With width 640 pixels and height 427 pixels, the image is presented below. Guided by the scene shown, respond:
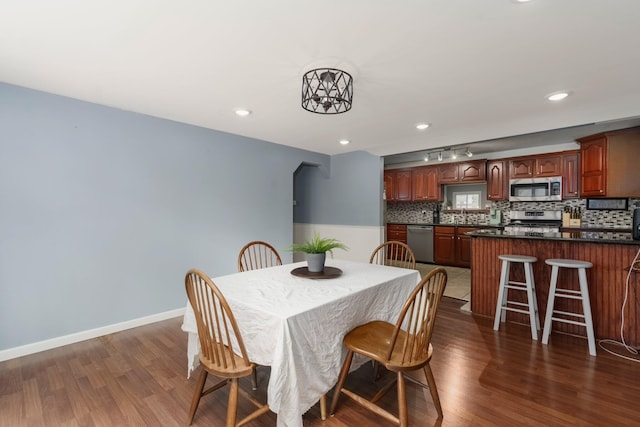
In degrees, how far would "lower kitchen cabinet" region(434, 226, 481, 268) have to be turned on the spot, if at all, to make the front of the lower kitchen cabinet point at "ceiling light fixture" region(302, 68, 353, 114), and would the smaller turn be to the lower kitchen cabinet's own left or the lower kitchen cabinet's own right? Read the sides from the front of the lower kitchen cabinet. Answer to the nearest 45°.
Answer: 0° — it already faces it

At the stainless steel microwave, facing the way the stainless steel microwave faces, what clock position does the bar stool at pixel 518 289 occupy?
The bar stool is roughly at 12 o'clock from the stainless steel microwave.

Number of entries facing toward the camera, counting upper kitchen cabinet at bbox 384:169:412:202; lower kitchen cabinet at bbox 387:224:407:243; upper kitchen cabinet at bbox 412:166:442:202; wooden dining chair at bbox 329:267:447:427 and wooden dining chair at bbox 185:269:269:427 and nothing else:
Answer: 3

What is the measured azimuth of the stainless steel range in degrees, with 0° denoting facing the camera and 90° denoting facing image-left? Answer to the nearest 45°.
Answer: approximately 0°

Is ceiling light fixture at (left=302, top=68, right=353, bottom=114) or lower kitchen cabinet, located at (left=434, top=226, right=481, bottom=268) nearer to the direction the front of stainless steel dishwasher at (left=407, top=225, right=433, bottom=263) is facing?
the ceiling light fixture

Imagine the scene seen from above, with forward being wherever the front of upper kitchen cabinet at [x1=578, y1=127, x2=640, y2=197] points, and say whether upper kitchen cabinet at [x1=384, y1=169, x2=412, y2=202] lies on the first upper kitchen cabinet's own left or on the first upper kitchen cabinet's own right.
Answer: on the first upper kitchen cabinet's own right

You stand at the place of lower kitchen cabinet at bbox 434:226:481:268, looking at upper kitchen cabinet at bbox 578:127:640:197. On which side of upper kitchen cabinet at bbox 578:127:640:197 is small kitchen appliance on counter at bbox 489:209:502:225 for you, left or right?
left

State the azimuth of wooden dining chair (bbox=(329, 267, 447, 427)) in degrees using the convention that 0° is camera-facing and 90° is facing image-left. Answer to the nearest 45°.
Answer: approximately 135°

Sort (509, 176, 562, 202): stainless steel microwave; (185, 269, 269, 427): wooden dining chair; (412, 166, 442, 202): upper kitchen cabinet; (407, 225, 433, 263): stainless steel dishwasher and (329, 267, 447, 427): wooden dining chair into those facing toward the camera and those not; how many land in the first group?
3
